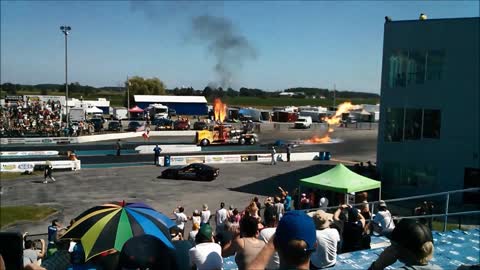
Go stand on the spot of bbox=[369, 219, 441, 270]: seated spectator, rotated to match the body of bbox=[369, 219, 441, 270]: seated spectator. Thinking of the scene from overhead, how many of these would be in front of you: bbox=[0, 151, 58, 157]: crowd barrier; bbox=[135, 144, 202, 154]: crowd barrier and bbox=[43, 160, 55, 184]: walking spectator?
3

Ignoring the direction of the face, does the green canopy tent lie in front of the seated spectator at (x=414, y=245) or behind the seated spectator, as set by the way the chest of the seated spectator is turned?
in front

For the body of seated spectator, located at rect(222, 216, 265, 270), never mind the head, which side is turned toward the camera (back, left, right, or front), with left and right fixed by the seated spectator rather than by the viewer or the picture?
back

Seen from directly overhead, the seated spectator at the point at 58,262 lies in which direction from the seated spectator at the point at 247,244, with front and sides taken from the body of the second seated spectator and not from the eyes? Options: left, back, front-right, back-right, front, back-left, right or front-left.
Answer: front-left

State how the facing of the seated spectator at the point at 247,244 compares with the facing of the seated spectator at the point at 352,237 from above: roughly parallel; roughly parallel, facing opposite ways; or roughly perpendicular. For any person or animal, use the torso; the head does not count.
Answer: roughly parallel

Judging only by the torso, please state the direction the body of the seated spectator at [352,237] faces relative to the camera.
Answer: away from the camera

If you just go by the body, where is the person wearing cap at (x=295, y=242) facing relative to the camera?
away from the camera

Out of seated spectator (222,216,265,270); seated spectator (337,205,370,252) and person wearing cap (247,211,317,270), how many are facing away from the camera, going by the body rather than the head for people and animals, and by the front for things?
3

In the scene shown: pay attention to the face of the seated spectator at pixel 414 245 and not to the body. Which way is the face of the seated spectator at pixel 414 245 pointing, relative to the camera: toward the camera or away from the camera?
away from the camera

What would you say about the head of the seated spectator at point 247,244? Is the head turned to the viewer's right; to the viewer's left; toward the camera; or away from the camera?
away from the camera

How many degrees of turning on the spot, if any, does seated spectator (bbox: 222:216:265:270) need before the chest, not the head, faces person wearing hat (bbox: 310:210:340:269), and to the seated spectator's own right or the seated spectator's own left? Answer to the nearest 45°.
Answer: approximately 45° to the seated spectator's own right

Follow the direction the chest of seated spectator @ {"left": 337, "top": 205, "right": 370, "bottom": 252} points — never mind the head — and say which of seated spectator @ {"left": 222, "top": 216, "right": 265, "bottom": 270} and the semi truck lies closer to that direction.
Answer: the semi truck
